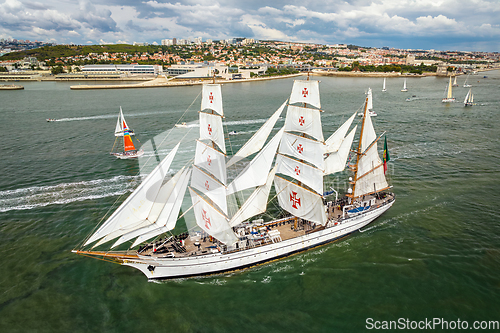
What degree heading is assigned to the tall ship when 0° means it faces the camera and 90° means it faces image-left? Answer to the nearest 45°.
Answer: approximately 45°
